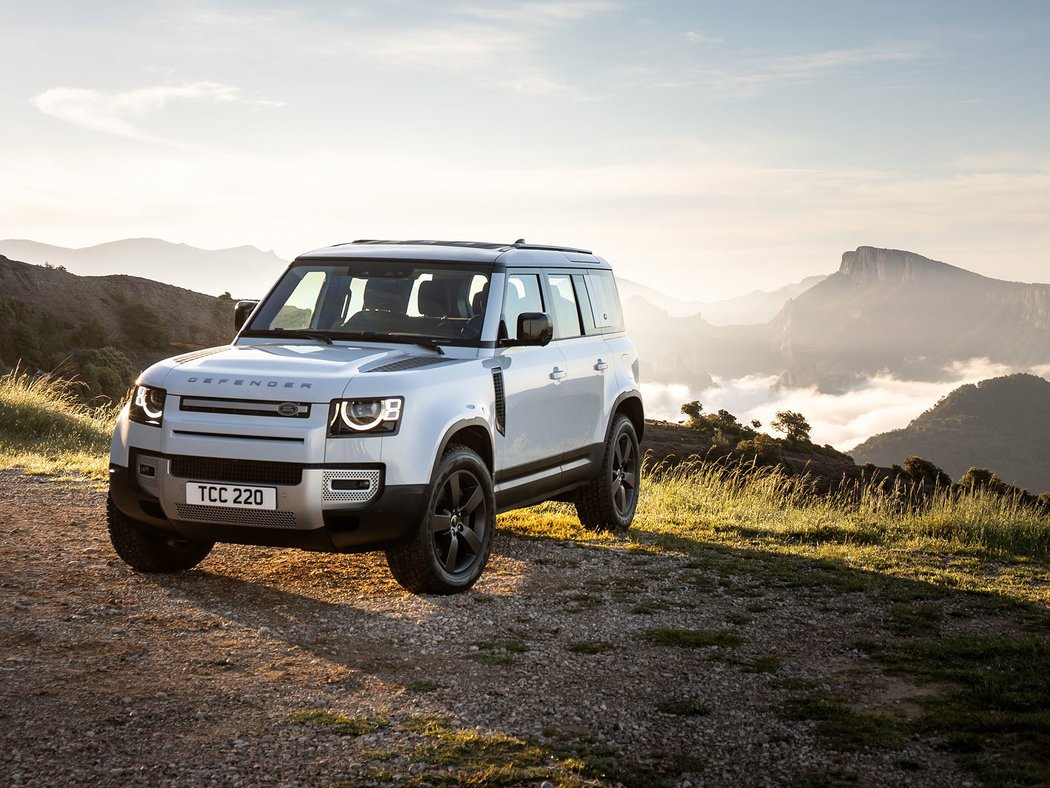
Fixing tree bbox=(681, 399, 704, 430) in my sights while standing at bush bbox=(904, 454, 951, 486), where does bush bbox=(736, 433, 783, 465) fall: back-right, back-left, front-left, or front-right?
front-left

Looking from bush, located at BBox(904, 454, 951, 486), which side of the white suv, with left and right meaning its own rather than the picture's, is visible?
back

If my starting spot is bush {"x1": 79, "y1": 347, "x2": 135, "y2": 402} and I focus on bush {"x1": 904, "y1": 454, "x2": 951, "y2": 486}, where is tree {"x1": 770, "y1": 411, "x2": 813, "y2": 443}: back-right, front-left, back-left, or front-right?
front-left

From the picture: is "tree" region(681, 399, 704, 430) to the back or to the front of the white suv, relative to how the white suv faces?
to the back

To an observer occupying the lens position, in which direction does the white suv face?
facing the viewer and to the left of the viewer

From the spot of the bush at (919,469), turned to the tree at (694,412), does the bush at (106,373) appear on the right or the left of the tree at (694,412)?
left

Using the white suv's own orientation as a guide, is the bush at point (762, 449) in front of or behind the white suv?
behind

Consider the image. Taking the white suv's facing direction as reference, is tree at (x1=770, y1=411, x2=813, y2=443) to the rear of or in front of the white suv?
to the rear

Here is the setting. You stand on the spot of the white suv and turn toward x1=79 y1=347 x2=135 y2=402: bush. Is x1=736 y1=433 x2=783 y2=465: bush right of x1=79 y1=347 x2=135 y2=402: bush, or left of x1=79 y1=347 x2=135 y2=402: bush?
right
